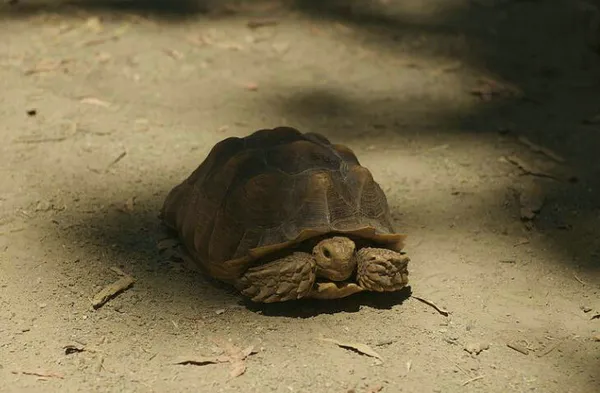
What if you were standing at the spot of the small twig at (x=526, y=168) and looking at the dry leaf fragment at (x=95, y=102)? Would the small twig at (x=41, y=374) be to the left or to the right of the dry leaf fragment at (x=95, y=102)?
left

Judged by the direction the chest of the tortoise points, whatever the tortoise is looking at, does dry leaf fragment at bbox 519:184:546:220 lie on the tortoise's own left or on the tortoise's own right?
on the tortoise's own left

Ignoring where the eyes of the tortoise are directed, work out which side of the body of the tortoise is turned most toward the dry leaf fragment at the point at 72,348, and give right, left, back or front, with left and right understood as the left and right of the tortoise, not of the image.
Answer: right

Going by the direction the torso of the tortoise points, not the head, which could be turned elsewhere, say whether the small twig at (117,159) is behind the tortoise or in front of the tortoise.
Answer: behind

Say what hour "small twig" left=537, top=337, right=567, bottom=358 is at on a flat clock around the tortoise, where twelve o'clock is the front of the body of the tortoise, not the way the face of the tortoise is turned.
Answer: The small twig is roughly at 11 o'clock from the tortoise.

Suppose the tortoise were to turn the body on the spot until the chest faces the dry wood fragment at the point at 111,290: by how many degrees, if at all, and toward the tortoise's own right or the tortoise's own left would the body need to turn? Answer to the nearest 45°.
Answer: approximately 135° to the tortoise's own right

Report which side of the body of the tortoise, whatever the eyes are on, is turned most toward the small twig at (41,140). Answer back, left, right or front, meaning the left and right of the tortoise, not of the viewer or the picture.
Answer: back

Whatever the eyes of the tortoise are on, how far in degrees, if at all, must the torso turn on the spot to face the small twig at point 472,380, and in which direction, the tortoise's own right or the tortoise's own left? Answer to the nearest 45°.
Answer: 0° — it already faces it

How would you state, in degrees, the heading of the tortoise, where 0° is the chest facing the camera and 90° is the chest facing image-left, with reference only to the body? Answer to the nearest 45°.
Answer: approximately 315°

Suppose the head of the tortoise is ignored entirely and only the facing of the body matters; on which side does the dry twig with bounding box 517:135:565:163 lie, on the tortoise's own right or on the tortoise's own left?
on the tortoise's own left

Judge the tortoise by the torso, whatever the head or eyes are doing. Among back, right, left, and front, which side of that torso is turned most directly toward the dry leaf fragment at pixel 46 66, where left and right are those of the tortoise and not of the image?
back

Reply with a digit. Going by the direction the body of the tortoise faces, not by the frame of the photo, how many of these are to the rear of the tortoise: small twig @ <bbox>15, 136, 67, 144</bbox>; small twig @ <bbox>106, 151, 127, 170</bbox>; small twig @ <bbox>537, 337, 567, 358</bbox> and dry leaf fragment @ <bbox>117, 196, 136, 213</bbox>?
3

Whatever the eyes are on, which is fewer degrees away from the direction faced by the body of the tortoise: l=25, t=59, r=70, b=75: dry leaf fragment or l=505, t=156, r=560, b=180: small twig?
the small twig

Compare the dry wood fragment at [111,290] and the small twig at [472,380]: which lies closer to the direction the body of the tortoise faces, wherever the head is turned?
the small twig

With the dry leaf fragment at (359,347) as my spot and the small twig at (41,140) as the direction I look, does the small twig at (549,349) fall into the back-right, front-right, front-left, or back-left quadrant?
back-right

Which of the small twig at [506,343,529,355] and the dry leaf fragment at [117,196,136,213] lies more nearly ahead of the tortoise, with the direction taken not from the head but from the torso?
the small twig

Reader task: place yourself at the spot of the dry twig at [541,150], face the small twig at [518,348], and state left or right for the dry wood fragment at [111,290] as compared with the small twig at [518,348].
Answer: right

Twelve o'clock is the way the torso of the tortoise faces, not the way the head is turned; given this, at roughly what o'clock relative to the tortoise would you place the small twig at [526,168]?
The small twig is roughly at 9 o'clock from the tortoise.

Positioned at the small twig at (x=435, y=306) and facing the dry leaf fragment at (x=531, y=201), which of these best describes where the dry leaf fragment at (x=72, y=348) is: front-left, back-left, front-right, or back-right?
back-left

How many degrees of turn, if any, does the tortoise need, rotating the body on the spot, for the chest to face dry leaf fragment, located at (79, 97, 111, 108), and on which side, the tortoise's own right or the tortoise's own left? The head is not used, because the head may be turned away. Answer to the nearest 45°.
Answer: approximately 180°
